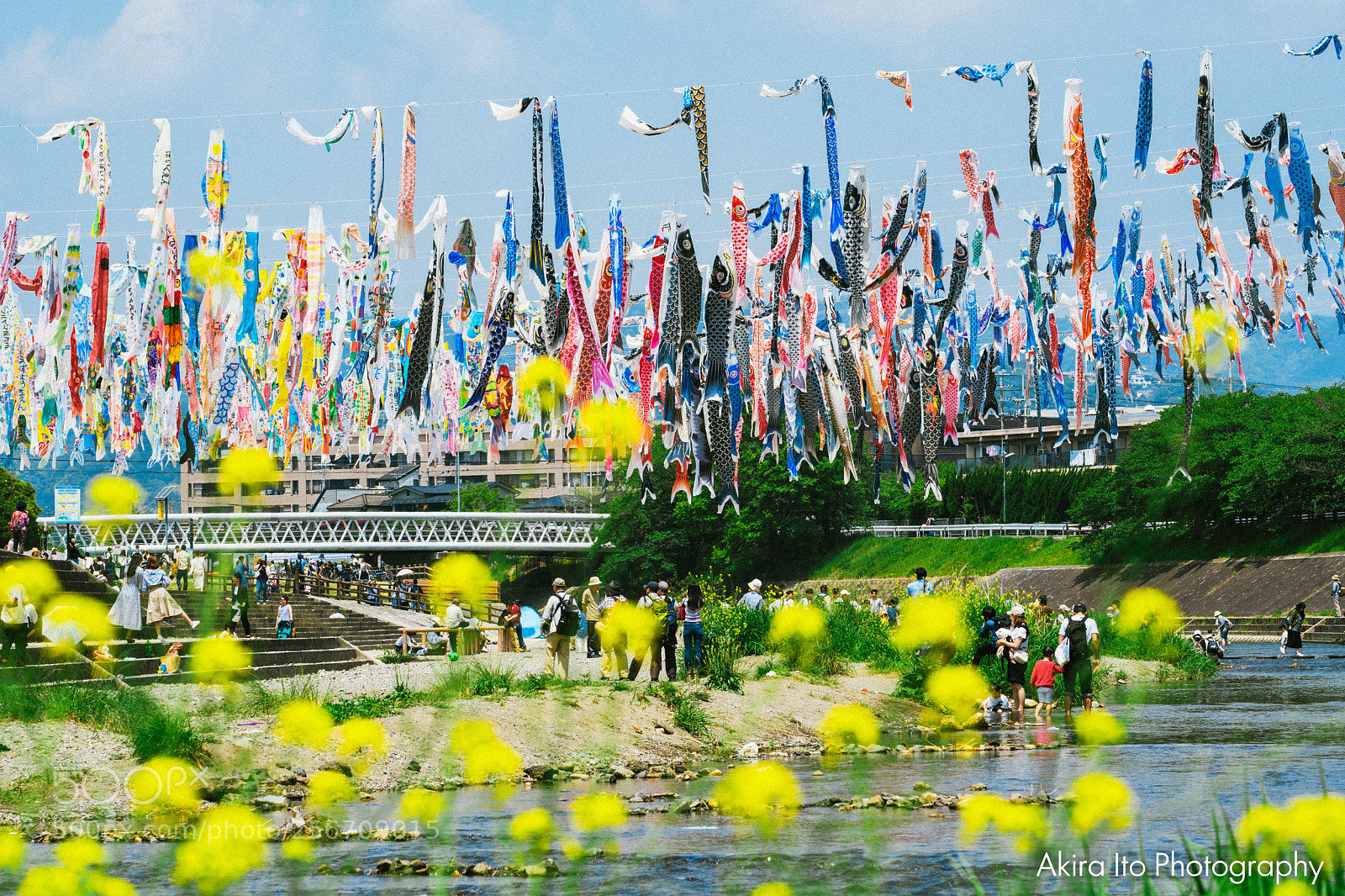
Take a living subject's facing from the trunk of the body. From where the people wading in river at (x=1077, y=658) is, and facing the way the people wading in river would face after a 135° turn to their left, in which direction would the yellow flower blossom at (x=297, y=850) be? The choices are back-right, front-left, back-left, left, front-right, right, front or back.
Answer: front-left

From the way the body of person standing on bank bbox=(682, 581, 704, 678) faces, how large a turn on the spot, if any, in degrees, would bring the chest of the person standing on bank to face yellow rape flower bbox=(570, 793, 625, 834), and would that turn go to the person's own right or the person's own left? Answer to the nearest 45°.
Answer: approximately 180°

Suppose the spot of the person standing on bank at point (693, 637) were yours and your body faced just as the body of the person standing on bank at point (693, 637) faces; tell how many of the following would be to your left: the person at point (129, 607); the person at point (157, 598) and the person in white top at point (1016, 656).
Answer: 2

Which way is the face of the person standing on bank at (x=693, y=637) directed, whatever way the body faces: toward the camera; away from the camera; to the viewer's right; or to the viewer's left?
away from the camera

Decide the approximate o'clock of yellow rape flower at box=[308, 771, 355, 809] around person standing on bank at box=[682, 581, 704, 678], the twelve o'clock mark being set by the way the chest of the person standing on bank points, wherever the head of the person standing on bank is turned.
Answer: The yellow rape flower is roughly at 6 o'clock from the person standing on bank.

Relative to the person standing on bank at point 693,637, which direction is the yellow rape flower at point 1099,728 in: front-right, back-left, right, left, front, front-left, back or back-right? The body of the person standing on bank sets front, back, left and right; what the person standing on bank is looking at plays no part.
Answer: back

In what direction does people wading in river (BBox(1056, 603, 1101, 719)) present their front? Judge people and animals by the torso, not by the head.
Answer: away from the camera

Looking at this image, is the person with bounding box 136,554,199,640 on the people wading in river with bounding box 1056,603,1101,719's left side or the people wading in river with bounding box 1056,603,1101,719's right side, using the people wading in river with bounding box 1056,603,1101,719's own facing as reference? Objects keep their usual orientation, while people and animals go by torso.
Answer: on their left

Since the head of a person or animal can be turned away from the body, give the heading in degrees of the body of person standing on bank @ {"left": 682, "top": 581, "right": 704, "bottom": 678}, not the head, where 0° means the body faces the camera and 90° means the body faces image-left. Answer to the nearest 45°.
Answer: approximately 180°

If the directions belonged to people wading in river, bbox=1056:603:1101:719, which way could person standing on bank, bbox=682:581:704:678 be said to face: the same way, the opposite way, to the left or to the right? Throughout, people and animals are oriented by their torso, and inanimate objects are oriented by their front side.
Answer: the same way

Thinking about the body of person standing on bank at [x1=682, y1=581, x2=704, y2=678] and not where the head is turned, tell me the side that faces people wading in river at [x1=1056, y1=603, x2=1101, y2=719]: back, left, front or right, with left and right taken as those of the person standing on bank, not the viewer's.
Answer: right

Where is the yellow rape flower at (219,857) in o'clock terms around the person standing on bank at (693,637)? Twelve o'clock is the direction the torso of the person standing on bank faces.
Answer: The yellow rape flower is roughly at 6 o'clock from the person standing on bank.

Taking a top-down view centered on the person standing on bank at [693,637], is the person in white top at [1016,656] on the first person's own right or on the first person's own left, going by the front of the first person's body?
on the first person's own right

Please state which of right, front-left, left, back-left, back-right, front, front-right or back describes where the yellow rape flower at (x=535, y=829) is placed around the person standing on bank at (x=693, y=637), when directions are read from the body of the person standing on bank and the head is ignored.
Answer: back

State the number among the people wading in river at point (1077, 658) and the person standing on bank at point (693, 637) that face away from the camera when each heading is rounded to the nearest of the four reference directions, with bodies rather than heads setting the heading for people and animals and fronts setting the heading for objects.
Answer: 2
